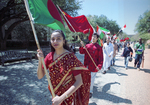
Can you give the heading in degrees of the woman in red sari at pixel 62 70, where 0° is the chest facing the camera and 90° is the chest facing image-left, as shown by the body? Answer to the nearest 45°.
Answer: approximately 45°

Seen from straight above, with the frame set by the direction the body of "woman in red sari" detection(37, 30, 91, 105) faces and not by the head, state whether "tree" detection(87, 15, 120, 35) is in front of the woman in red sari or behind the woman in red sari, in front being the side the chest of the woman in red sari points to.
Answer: behind
